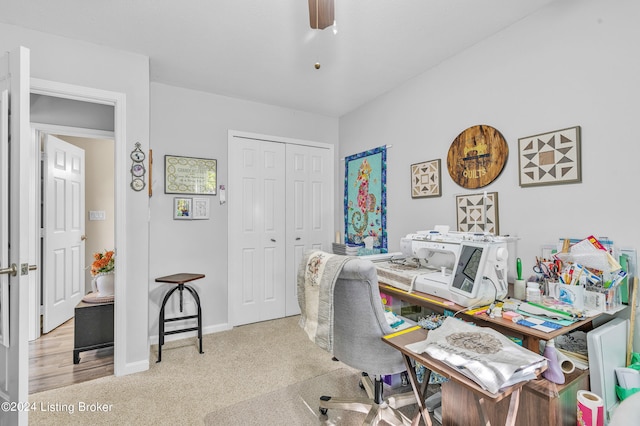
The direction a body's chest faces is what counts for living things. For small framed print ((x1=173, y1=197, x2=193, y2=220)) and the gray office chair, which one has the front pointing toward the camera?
the small framed print

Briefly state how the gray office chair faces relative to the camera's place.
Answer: facing away from the viewer and to the right of the viewer

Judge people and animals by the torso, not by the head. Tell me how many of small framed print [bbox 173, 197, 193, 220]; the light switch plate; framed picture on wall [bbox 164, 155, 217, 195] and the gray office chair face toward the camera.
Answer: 3

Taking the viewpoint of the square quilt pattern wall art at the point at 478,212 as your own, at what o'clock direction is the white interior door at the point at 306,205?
The white interior door is roughly at 2 o'clock from the square quilt pattern wall art.

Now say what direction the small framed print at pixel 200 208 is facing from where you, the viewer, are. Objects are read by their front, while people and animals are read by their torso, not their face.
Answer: facing the viewer

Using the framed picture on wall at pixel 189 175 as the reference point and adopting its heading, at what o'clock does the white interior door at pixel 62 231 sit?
The white interior door is roughly at 4 o'clock from the framed picture on wall.

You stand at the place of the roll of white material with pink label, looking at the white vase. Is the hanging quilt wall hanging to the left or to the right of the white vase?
right

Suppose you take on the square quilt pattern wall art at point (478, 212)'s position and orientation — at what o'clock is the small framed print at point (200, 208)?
The small framed print is roughly at 1 o'clock from the square quilt pattern wall art.

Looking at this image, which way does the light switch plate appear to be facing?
toward the camera

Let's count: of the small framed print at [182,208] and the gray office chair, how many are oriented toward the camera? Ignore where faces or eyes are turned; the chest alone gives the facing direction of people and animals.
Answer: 1

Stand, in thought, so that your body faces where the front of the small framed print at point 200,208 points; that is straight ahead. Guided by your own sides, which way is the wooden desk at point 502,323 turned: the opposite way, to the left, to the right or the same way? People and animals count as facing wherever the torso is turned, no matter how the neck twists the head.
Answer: to the right

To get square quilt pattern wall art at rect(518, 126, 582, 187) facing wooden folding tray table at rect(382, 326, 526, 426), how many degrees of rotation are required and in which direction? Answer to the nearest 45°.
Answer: approximately 45° to its left

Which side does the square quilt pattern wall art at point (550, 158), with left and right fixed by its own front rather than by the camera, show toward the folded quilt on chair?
front

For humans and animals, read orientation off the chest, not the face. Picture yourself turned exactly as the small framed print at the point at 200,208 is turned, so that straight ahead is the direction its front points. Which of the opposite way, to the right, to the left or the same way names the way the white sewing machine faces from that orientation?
to the right

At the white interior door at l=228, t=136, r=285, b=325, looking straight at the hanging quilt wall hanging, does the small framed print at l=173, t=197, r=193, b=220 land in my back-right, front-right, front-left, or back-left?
back-right

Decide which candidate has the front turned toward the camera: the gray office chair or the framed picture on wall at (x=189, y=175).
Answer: the framed picture on wall
